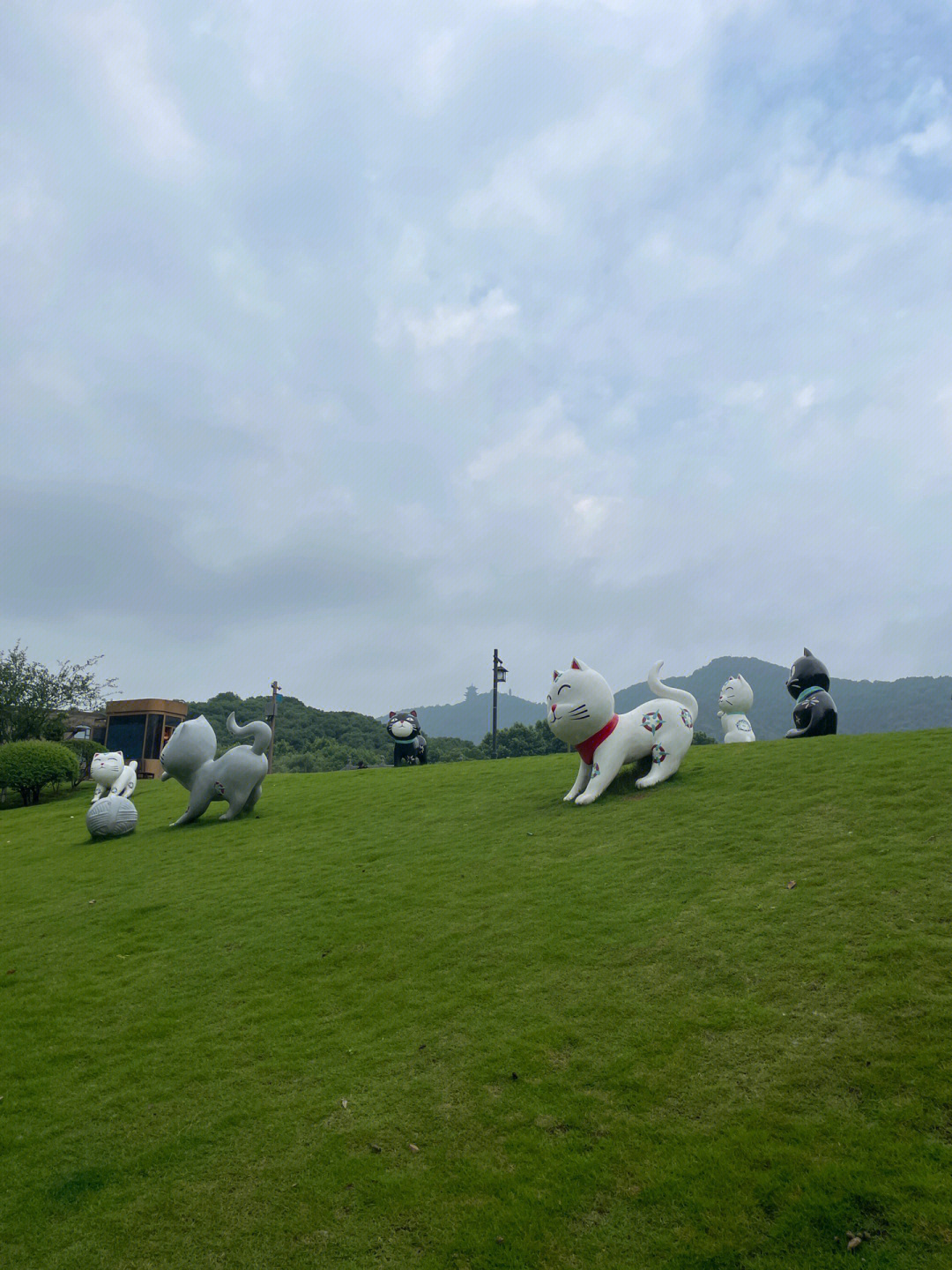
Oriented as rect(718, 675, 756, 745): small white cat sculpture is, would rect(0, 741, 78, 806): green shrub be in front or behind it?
in front

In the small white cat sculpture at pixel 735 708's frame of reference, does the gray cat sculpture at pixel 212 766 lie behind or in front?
in front

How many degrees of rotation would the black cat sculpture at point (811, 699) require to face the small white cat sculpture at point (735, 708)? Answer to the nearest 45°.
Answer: approximately 45° to its right

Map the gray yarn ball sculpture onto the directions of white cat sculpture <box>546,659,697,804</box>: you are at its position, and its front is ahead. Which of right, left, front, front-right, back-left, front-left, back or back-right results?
front-right

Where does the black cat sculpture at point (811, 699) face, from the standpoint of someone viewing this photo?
facing to the left of the viewer

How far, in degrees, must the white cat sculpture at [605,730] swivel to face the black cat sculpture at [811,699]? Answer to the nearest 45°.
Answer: approximately 180°

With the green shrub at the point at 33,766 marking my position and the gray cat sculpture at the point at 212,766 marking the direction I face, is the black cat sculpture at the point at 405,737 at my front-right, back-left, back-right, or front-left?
front-left

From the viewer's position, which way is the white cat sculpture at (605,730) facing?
facing the viewer and to the left of the viewer
